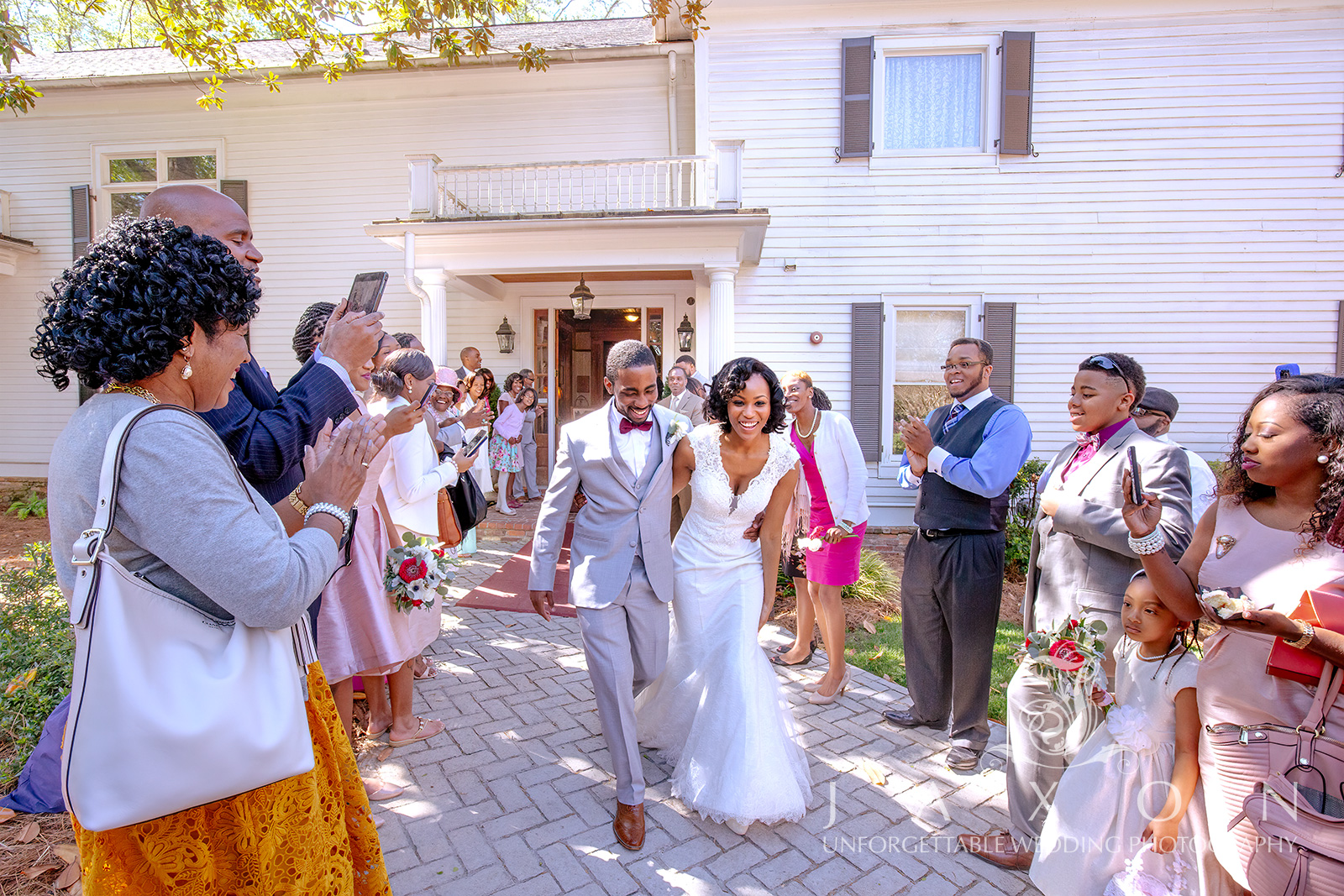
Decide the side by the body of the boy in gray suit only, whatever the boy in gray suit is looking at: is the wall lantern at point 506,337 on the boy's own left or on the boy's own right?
on the boy's own right

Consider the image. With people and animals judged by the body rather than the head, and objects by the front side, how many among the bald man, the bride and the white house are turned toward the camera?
2

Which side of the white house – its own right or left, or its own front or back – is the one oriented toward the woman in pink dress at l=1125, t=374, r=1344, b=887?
front

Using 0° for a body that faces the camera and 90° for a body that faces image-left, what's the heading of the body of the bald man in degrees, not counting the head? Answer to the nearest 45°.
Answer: approximately 270°

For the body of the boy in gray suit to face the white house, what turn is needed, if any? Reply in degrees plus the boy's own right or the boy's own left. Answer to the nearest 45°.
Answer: approximately 135° to the boy's own right

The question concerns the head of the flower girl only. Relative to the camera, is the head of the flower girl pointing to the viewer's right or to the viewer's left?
to the viewer's left

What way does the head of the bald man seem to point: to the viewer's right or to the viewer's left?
to the viewer's right

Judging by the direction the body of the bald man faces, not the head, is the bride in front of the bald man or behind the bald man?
in front
